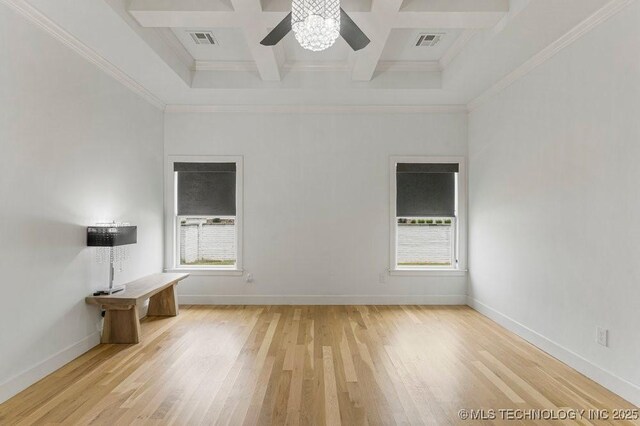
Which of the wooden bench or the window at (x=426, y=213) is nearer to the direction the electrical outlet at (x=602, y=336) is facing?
the wooden bench

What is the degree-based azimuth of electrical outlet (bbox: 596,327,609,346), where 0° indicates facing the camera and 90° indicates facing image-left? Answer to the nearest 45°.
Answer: approximately 45°

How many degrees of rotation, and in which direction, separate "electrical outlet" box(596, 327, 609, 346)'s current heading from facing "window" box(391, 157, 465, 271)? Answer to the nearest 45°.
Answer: approximately 90° to its right

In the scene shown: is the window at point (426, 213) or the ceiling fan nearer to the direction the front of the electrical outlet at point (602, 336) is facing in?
the ceiling fan

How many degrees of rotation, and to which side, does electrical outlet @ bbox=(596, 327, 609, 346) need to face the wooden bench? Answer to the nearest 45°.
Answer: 0° — it already faces it

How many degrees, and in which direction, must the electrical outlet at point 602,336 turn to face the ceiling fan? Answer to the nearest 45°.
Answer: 0° — it already faces it
